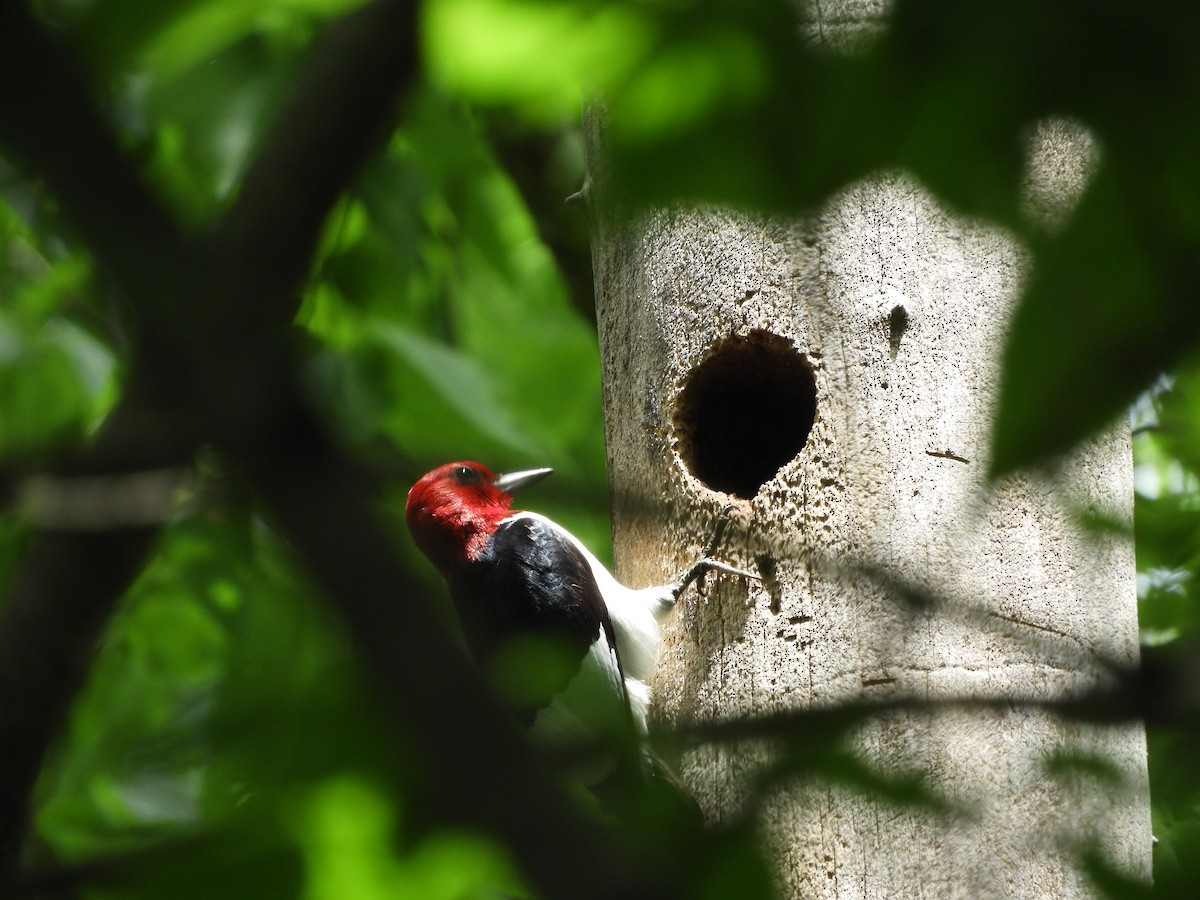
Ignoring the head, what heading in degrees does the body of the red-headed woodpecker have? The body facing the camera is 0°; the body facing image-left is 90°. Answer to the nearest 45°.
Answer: approximately 270°
